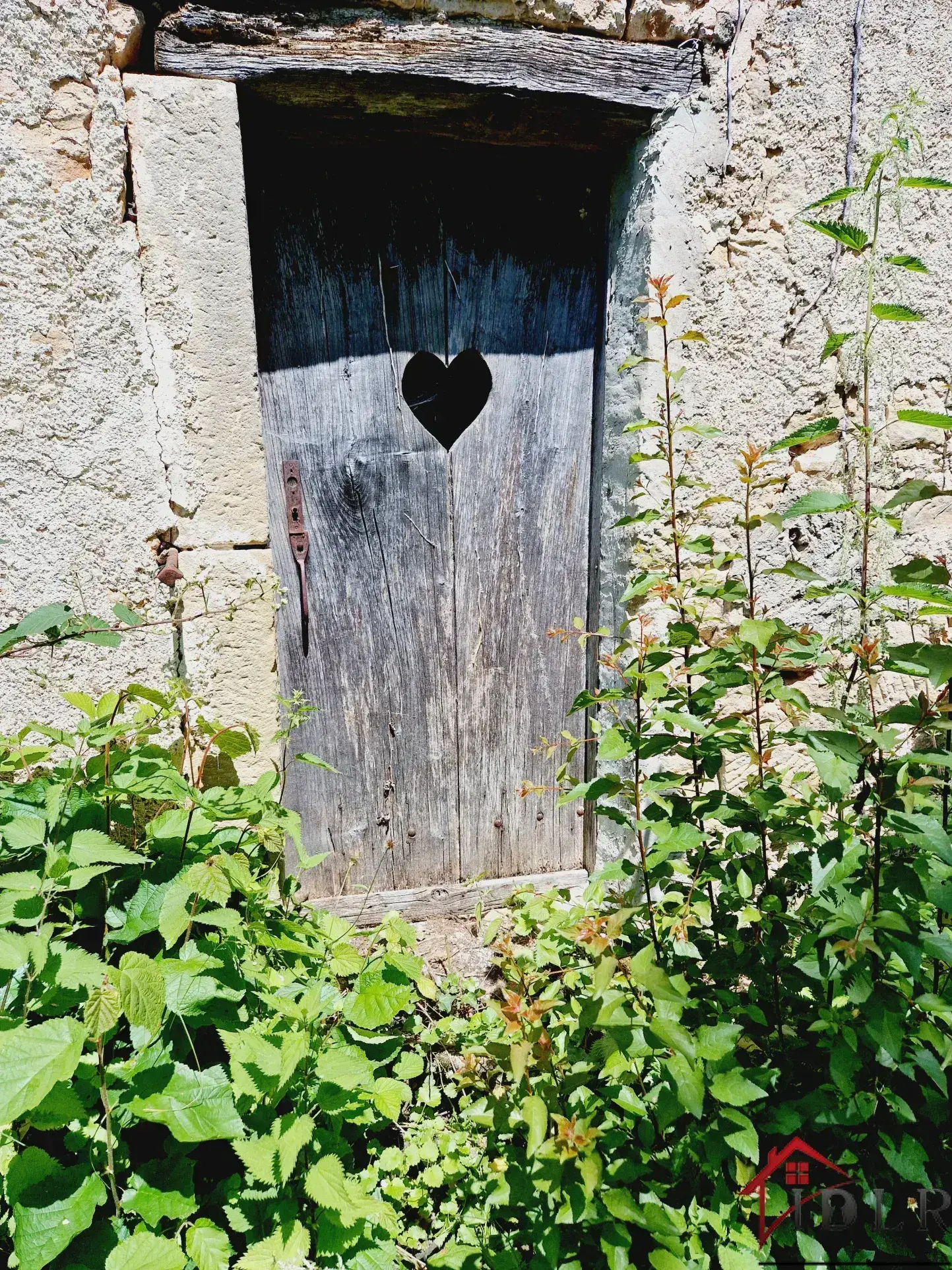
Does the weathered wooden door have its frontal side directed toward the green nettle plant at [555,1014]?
yes

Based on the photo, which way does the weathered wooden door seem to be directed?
toward the camera
